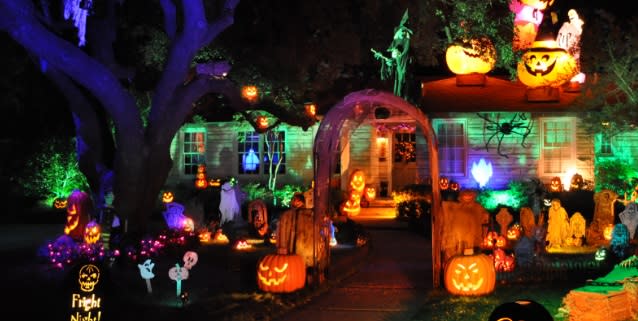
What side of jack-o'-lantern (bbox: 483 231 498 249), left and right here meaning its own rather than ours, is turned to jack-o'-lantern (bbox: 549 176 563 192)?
back

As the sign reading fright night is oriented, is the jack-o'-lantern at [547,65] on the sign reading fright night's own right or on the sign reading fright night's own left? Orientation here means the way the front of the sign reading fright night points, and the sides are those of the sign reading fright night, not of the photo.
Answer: on the sign reading fright night's own left

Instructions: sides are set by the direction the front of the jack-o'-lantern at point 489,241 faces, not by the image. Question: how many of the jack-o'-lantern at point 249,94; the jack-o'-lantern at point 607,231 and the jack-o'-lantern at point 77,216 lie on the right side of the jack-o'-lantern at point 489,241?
2

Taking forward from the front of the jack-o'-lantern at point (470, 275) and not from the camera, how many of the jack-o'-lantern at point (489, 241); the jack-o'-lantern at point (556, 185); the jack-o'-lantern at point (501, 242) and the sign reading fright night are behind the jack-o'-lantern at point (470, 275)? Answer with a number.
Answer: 3

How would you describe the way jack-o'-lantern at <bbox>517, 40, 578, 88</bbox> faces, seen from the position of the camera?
facing the viewer and to the left of the viewer

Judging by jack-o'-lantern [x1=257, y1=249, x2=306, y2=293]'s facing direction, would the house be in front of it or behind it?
behind

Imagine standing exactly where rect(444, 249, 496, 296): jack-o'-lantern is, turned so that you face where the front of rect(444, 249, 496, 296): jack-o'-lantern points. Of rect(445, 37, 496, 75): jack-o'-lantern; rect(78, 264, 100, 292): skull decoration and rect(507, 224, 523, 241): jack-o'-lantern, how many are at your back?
2

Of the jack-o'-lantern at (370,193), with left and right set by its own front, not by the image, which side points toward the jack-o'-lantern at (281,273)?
front

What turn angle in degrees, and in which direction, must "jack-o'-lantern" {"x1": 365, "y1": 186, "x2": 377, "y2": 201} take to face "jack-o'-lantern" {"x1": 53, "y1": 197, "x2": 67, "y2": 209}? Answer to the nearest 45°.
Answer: approximately 90° to its right

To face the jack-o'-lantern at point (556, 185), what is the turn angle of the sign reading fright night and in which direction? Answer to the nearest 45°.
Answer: approximately 135° to its left

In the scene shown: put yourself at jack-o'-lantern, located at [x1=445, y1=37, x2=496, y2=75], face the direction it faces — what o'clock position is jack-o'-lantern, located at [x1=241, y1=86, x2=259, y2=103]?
jack-o'-lantern, located at [x1=241, y1=86, x2=259, y2=103] is roughly at 3 o'clock from jack-o'-lantern, located at [x1=445, y1=37, x2=496, y2=75].

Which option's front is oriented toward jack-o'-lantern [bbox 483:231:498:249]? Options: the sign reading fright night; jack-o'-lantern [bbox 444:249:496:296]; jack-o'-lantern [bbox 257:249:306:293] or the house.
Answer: the house

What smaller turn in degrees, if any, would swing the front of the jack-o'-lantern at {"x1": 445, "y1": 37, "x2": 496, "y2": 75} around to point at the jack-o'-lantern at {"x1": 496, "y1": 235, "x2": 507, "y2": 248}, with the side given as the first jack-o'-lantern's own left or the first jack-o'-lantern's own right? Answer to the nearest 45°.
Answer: approximately 45° to the first jack-o'-lantern's own right

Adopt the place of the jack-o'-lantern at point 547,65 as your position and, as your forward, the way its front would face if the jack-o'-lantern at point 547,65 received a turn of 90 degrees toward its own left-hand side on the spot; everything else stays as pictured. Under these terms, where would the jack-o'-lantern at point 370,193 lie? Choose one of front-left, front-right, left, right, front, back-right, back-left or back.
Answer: back

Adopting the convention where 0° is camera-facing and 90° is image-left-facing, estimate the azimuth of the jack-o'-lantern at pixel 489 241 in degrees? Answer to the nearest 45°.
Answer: approximately 0°

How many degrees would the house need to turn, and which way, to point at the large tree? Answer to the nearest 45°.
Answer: approximately 45° to its right

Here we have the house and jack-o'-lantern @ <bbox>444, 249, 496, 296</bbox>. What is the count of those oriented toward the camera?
2
